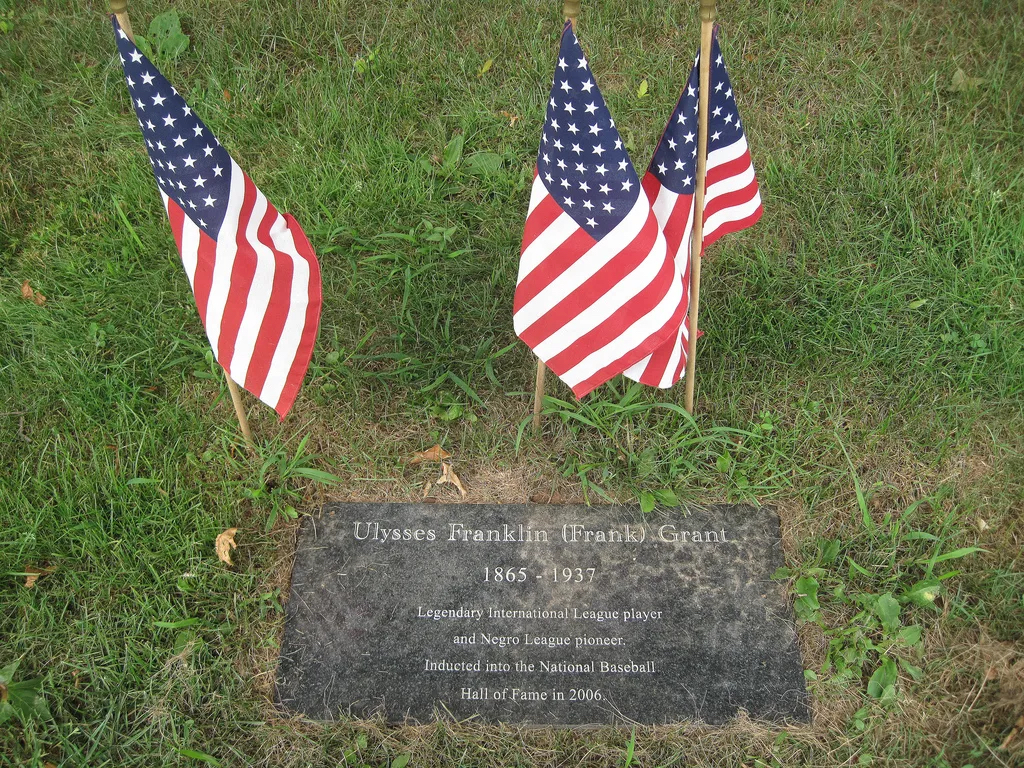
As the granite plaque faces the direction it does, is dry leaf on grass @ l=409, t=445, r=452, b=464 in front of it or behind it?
behind

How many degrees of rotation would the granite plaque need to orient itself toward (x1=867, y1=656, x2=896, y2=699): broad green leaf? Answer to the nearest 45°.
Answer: approximately 90° to its left

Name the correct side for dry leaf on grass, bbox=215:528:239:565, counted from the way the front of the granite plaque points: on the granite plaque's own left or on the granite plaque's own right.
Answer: on the granite plaque's own right

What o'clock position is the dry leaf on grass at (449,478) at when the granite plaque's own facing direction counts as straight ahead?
The dry leaf on grass is roughly at 5 o'clock from the granite plaque.

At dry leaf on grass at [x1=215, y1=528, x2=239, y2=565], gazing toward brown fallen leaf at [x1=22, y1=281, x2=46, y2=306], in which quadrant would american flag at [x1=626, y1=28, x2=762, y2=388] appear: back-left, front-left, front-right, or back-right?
back-right

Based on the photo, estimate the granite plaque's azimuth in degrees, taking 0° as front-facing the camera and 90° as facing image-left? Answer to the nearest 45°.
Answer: approximately 0°

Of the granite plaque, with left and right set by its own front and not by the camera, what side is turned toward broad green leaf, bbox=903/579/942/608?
left

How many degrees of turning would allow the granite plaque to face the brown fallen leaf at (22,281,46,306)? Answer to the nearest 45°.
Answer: approximately 135° to its right
